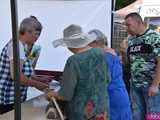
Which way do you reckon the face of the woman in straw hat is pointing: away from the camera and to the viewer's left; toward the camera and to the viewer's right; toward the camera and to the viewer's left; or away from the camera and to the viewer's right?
away from the camera and to the viewer's left

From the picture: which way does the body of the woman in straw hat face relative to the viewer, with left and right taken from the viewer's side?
facing away from the viewer and to the left of the viewer

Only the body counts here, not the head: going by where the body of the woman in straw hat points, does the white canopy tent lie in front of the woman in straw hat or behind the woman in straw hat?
in front
